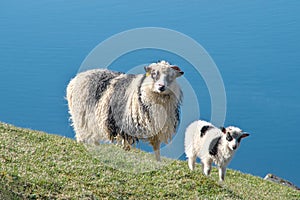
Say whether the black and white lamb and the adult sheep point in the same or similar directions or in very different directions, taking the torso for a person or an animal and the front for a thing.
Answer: same or similar directions

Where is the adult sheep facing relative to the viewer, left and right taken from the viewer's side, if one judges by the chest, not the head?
facing the viewer and to the right of the viewer

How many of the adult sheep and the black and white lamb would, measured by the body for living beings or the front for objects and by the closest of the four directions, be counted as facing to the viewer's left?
0
